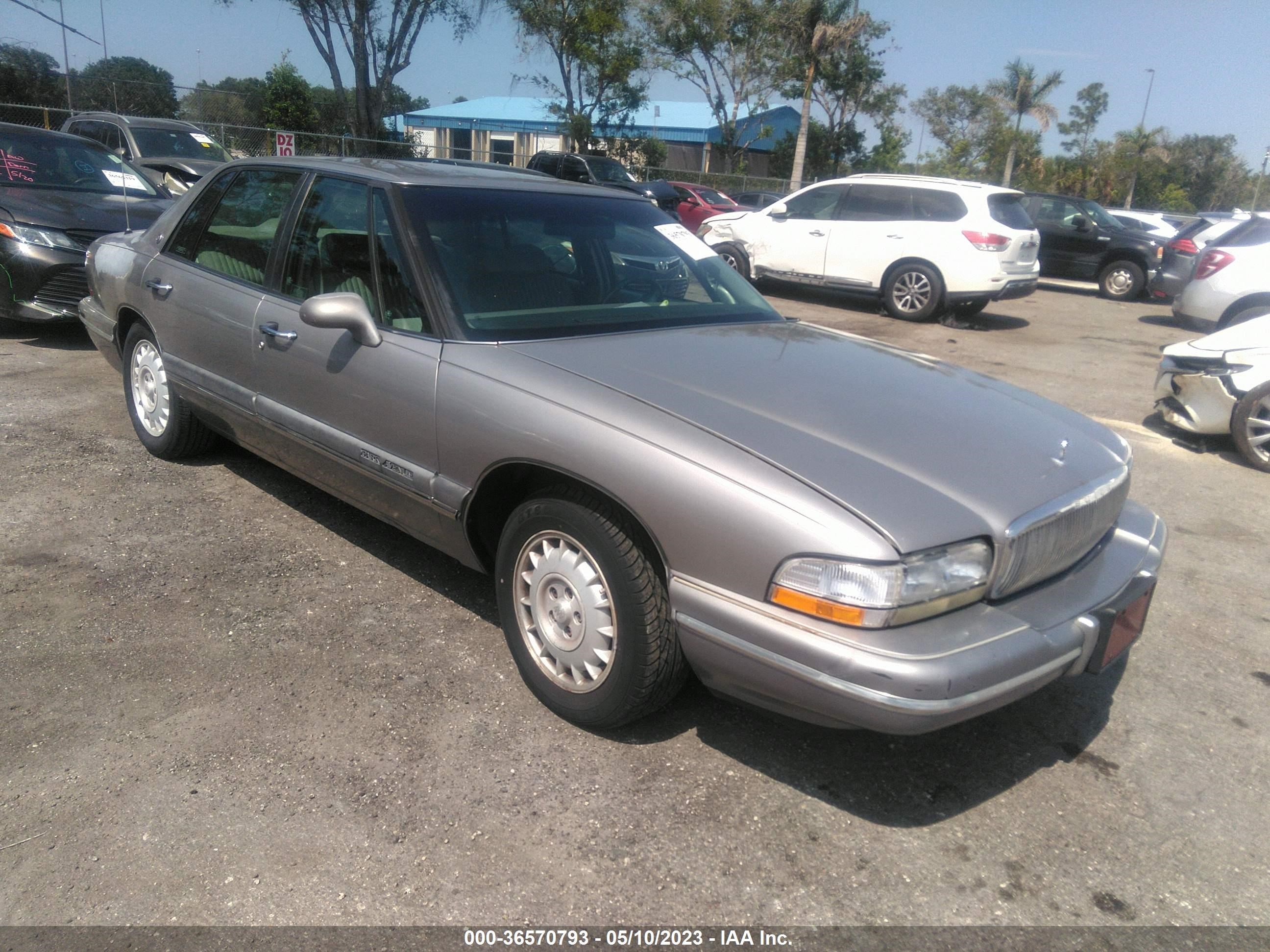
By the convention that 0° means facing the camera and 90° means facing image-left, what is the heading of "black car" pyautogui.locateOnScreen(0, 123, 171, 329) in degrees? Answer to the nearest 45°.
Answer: approximately 315°

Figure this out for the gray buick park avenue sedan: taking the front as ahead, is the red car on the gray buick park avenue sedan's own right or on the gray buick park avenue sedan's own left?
on the gray buick park avenue sedan's own left

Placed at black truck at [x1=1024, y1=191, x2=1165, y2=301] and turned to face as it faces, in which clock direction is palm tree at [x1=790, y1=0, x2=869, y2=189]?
The palm tree is roughly at 8 o'clock from the black truck.

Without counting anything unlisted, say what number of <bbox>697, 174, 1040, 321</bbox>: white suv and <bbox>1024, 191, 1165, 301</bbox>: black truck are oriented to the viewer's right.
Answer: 1

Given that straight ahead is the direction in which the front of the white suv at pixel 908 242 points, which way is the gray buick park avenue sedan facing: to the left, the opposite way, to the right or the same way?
the opposite way

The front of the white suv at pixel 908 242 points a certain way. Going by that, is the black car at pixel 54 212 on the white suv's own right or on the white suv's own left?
on the white suv's own left

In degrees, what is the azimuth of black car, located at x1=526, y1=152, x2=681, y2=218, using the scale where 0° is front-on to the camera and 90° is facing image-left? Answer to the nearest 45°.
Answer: approximately 315°

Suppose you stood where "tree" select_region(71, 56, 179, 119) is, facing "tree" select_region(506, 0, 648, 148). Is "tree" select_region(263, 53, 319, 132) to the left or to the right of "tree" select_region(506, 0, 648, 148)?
left

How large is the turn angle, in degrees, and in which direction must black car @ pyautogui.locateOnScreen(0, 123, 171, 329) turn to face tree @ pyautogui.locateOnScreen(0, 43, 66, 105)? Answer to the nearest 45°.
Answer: approximately 135° to its left

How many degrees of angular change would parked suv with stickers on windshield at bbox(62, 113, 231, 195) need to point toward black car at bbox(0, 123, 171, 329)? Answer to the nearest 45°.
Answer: approximately 45° to its right

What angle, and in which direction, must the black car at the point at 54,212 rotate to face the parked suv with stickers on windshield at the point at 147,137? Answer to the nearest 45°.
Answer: approximately 135° to its left

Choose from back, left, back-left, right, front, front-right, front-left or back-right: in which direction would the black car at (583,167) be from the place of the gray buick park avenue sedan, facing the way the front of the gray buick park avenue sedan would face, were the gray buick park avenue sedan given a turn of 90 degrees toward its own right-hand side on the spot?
back-right
